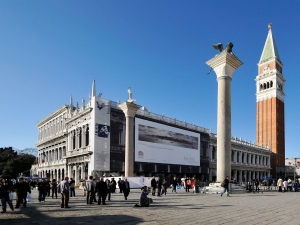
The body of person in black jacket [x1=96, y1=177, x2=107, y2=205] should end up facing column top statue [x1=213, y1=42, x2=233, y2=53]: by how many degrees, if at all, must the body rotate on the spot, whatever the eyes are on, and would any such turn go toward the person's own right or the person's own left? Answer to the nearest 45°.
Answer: approximately 45° to the person's own right

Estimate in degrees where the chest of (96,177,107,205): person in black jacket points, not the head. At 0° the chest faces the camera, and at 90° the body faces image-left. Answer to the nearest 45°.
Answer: approximately 180°

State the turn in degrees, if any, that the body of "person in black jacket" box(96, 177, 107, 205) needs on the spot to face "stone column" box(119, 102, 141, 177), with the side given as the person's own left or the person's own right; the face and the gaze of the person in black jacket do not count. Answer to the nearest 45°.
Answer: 0° — they already face it

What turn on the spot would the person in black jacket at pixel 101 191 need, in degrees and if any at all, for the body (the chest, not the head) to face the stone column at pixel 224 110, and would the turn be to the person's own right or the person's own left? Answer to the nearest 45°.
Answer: approximately 45° to the person's own right
